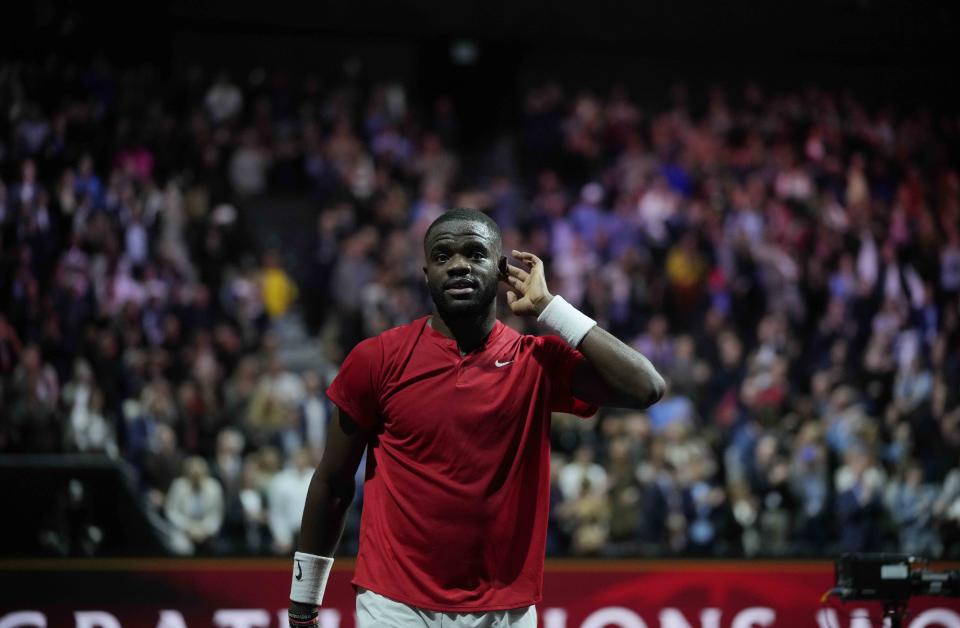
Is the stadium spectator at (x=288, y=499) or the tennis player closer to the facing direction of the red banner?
the tennis player

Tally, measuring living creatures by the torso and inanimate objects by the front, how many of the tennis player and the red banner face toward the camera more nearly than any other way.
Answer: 2

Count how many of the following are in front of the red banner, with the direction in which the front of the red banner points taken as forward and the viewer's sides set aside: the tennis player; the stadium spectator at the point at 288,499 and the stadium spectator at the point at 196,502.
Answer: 1

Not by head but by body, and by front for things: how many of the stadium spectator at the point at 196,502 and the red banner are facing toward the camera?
2

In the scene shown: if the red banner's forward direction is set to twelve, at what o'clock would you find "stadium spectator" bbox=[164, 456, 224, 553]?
The stadium spectator is roughly at 5 o'clock from the red banner.

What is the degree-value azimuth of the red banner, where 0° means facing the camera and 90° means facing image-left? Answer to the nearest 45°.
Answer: approximately 0°

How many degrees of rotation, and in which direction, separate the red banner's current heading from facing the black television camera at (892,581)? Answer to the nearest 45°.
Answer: approximately 45° to its left

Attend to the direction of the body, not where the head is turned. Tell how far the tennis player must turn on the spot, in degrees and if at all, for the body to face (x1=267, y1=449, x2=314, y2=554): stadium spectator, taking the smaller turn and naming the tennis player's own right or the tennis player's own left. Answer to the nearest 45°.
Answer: approximately 180°

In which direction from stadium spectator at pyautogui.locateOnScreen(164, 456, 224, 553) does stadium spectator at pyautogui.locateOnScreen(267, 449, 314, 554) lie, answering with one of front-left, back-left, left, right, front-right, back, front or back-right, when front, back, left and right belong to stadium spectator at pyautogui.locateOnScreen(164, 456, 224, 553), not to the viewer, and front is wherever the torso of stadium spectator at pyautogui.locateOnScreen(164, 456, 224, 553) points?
left

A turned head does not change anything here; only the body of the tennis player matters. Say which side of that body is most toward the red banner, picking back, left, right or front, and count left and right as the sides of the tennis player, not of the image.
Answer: back
